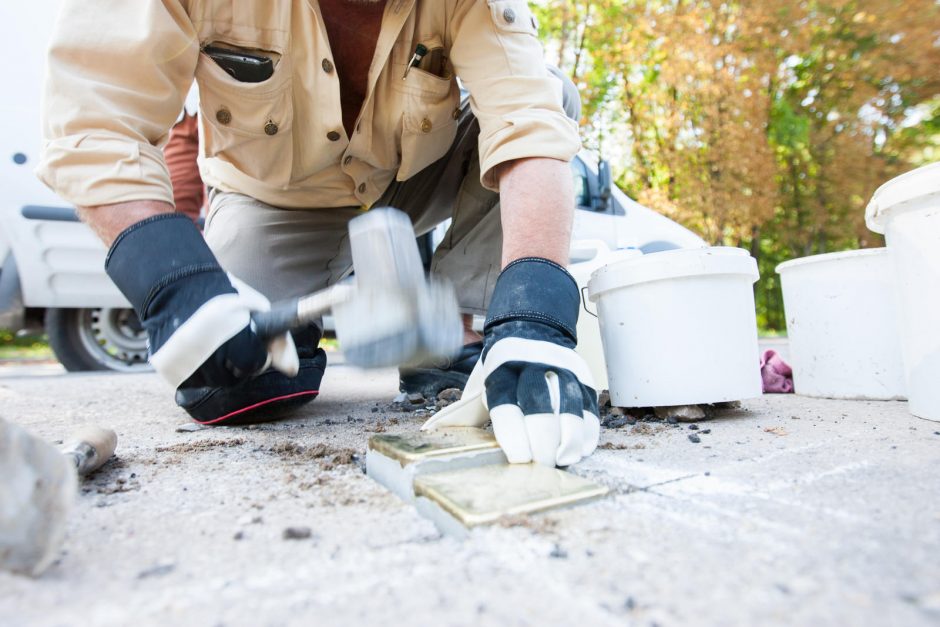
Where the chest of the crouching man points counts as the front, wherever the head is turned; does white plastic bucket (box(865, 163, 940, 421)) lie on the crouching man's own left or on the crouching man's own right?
on the crouching man's own left

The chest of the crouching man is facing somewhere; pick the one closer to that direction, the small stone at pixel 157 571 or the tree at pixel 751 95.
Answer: the small stone

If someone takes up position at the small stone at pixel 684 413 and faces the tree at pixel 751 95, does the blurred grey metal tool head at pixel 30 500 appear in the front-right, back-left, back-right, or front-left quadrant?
back-left

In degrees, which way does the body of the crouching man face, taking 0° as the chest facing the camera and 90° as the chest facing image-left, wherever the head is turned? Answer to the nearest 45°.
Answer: approximately 0°

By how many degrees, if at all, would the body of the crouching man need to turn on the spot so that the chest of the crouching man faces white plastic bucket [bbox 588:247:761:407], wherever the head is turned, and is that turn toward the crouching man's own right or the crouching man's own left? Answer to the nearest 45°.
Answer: approximately 90° to the crouching man's own left

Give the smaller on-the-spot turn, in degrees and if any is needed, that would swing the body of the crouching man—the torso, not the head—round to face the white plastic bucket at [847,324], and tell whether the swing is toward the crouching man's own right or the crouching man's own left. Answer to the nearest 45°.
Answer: approximately 90° to the crouching man's own left
